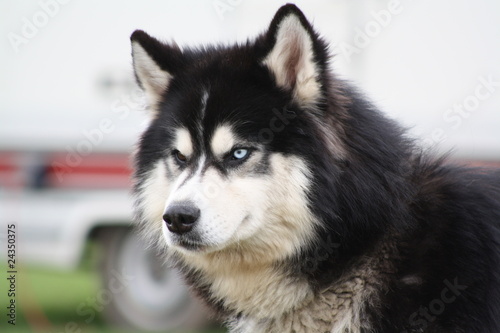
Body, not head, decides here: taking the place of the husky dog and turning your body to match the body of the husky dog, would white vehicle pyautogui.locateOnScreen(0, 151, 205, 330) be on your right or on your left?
on your right

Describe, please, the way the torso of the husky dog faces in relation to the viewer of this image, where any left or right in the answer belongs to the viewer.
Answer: facing the viewer and to the left of the viewer
